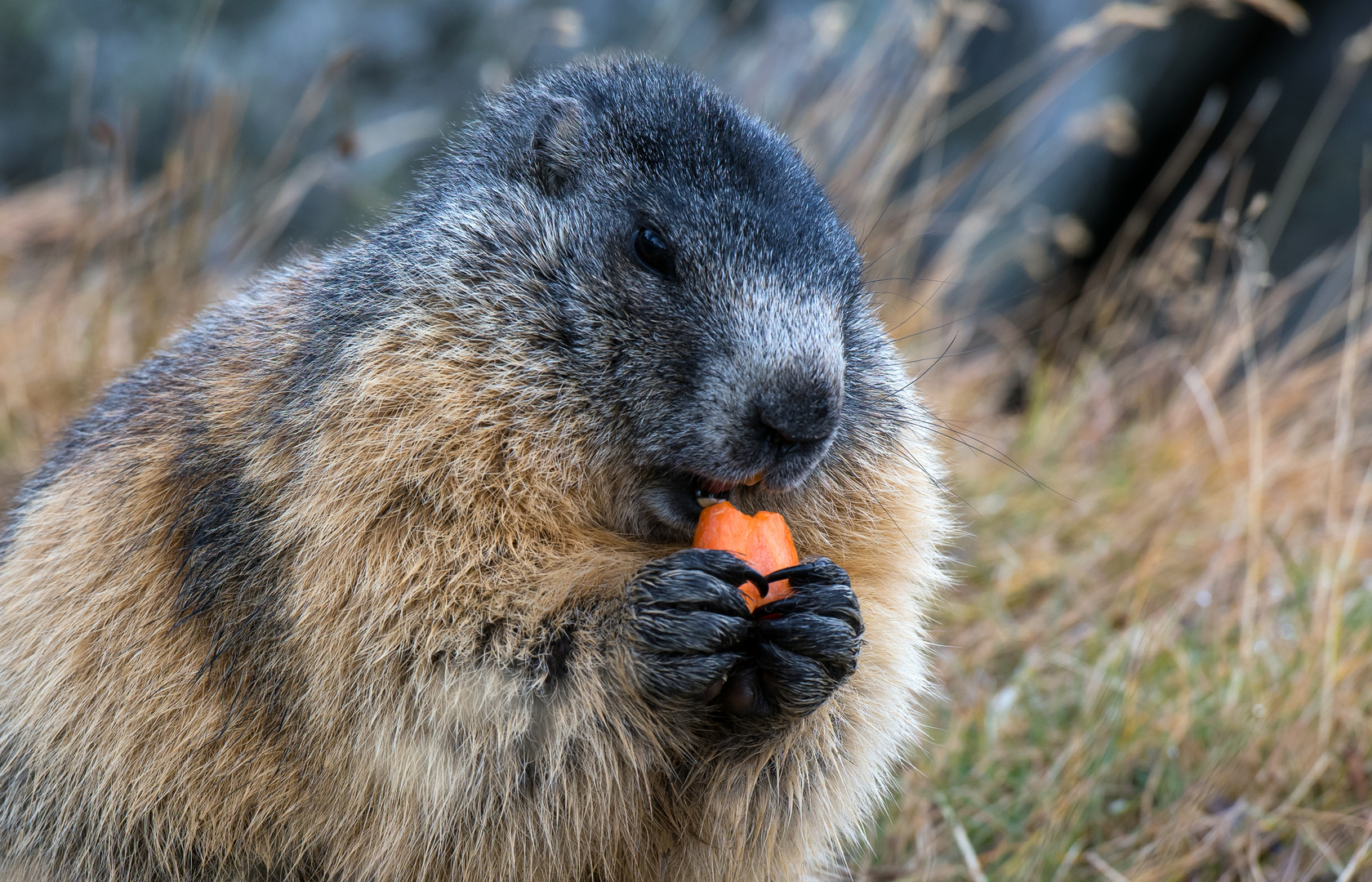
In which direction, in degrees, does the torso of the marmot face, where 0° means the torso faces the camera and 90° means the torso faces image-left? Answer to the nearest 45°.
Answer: approximately 315°
